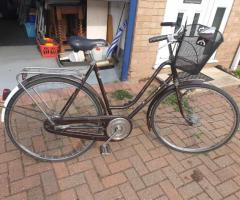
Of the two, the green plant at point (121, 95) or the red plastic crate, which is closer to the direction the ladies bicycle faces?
the green plant

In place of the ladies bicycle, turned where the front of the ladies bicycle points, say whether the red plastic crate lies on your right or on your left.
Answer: on your left

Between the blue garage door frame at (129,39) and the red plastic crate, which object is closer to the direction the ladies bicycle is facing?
the blue garage door frame

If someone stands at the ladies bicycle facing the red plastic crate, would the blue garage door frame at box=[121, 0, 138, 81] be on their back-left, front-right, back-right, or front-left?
front-right

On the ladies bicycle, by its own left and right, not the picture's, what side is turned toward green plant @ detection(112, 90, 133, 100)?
left

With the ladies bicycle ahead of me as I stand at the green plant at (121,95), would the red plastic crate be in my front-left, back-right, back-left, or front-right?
back-right

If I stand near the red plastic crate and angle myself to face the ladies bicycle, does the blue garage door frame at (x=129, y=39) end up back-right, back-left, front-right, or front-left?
front-left

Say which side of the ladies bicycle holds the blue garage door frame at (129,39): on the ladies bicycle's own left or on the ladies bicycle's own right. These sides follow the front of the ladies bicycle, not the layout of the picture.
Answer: on the ladies bicycle's own left

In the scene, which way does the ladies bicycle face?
to the viewer's right
